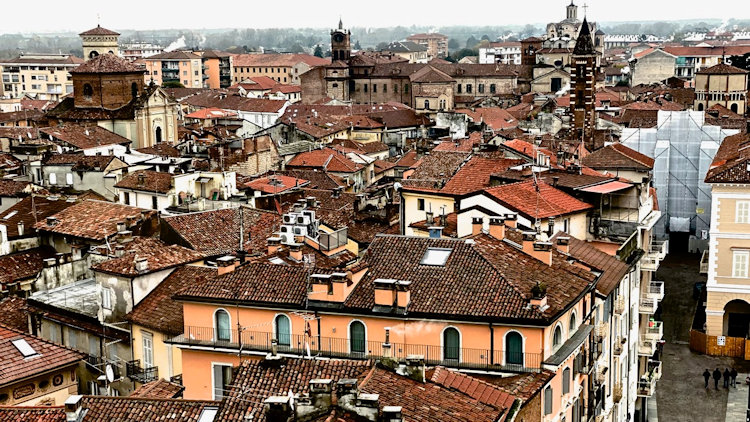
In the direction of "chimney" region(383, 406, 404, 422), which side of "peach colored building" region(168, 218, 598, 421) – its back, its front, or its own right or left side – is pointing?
front

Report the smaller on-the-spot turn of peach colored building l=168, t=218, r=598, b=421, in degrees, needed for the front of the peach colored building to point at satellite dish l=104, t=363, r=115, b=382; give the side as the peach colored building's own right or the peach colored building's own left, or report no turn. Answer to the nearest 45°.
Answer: approximately 90° to the peach colored building's own right

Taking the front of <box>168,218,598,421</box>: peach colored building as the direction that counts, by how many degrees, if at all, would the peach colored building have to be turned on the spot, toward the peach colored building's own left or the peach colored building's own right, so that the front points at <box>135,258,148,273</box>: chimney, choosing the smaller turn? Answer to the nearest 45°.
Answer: approximately 135° to the peach colored building's own right

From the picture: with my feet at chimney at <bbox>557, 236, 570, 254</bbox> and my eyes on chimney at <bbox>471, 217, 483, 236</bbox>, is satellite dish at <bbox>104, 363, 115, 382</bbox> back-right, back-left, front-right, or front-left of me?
front-left

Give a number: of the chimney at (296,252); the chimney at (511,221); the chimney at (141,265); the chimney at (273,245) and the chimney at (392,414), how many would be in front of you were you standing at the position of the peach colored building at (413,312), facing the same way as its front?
1

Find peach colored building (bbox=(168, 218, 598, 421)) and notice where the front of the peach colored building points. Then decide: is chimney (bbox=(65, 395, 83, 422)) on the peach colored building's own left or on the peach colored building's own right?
on the peach colored building's own right

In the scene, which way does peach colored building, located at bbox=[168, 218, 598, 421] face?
toward the camera
